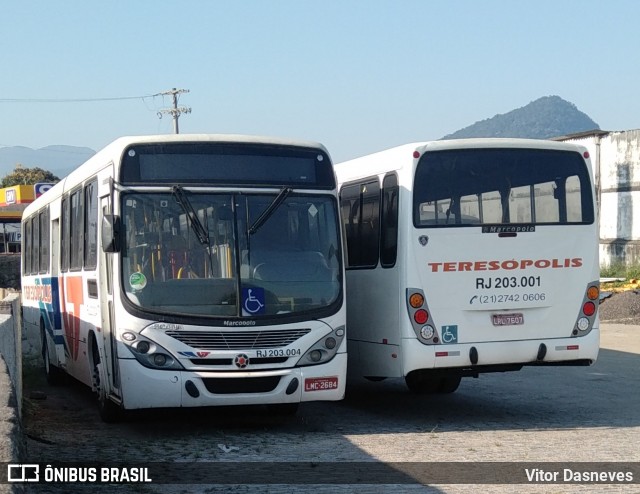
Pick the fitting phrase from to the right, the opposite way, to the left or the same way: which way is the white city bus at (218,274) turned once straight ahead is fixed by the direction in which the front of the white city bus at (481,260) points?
the opposite way

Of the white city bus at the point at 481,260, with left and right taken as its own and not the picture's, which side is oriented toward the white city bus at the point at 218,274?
left

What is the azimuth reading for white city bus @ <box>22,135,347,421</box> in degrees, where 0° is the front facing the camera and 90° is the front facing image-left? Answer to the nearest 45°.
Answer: approximately 315°

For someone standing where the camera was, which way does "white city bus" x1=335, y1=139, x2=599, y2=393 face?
facing away from the viewer and to the left of the viewer

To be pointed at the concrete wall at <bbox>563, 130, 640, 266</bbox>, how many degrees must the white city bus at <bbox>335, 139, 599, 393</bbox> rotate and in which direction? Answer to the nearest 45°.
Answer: approximately 45° to its right
